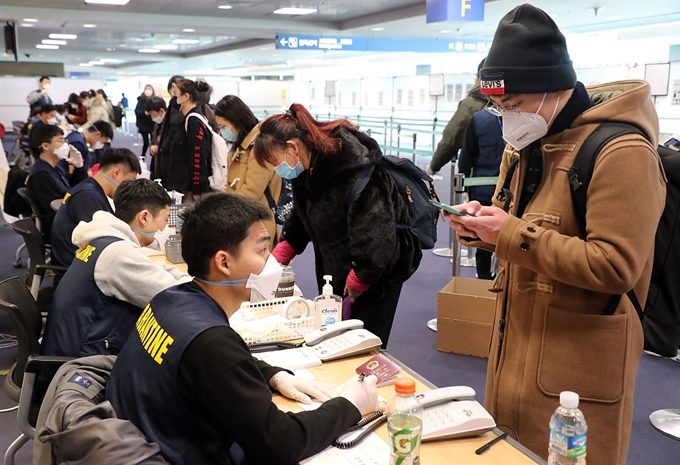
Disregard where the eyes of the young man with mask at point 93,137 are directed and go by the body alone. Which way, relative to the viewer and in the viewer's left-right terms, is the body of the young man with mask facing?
facing to the right of the viewer

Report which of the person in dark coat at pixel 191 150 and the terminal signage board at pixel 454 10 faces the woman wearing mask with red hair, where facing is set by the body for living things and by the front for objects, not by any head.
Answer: the terminal signage board

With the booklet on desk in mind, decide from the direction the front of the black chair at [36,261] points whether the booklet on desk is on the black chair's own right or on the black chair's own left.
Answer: on the black chair's own right

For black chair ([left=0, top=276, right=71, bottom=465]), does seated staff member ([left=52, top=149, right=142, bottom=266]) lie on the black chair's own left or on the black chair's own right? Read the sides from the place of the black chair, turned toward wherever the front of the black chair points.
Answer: on the black chair's own left

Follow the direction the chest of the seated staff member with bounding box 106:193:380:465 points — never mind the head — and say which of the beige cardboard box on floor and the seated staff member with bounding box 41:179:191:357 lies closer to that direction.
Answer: the beige cardboard box on floor

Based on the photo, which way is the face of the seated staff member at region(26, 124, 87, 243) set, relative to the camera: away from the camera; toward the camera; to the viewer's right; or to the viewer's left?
to the viewer's right

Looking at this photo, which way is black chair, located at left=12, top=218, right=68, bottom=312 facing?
to the viewer's right

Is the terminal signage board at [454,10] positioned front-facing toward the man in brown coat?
yes

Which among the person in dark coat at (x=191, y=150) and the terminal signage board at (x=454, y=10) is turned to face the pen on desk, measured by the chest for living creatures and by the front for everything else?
the terminal signage board

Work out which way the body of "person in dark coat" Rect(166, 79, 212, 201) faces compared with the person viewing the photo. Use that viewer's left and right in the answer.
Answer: facing to the left of the viewer
